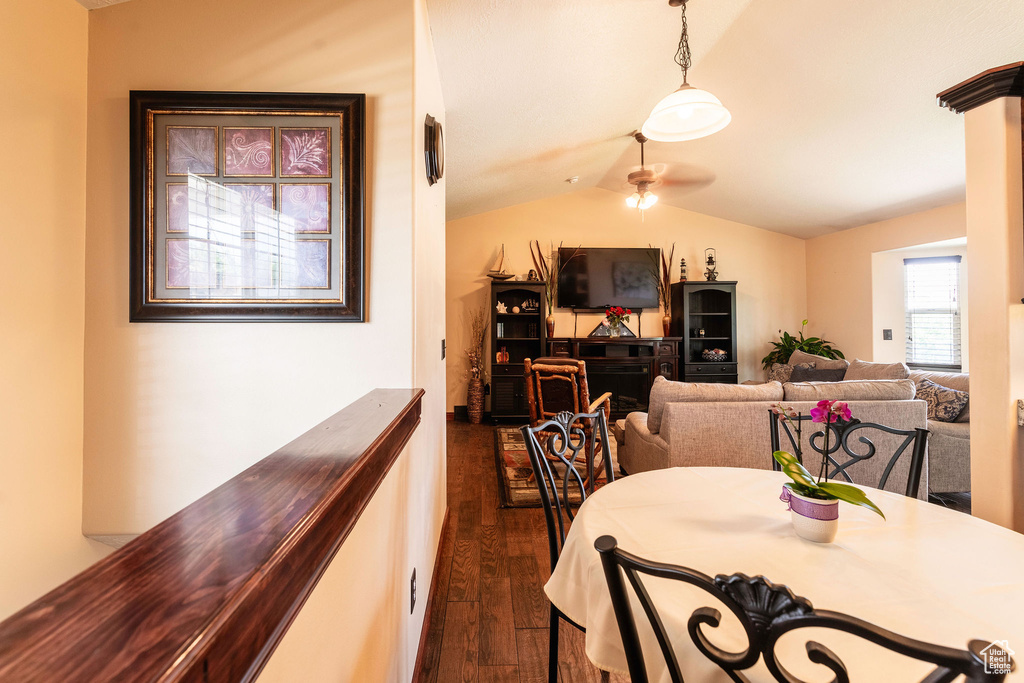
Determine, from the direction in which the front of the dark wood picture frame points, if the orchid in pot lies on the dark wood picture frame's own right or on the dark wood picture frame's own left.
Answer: on the dark wood picture frame's own left

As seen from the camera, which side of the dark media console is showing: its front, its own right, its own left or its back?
front

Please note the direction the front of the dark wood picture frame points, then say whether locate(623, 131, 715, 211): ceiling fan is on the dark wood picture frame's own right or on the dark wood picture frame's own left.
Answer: on the dark wood picture frame's own left

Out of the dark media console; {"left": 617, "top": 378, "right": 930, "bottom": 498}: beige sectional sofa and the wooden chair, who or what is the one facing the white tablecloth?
the dark media console

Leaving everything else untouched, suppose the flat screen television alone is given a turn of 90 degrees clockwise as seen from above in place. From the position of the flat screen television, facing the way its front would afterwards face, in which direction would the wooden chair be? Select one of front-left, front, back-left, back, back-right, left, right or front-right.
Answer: left

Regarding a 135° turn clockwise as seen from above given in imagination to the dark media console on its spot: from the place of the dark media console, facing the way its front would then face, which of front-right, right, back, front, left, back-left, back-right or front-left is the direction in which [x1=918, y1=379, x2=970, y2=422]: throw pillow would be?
back

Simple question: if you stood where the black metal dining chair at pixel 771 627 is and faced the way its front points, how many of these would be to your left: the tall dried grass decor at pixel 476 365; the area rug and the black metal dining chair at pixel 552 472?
3

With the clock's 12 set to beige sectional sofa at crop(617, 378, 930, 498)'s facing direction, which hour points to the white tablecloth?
The white tablecloth is roughly at 6 o'clock from the beige sectional sofa.

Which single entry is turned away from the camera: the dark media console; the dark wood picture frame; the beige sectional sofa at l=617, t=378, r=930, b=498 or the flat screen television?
the beige sectional sofa

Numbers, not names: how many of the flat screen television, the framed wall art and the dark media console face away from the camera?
0

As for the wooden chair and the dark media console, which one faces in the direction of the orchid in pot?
the dark media console

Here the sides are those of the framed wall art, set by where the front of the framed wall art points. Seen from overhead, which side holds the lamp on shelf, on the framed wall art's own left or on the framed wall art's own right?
on the framed wall art's own left

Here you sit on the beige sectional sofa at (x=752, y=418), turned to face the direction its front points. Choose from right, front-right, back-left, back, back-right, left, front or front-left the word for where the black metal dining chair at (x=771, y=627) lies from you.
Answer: back

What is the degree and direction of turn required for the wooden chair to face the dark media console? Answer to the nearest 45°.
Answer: approximately 45° to its left

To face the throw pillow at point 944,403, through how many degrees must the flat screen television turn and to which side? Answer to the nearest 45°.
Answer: approximately 45° to its left
